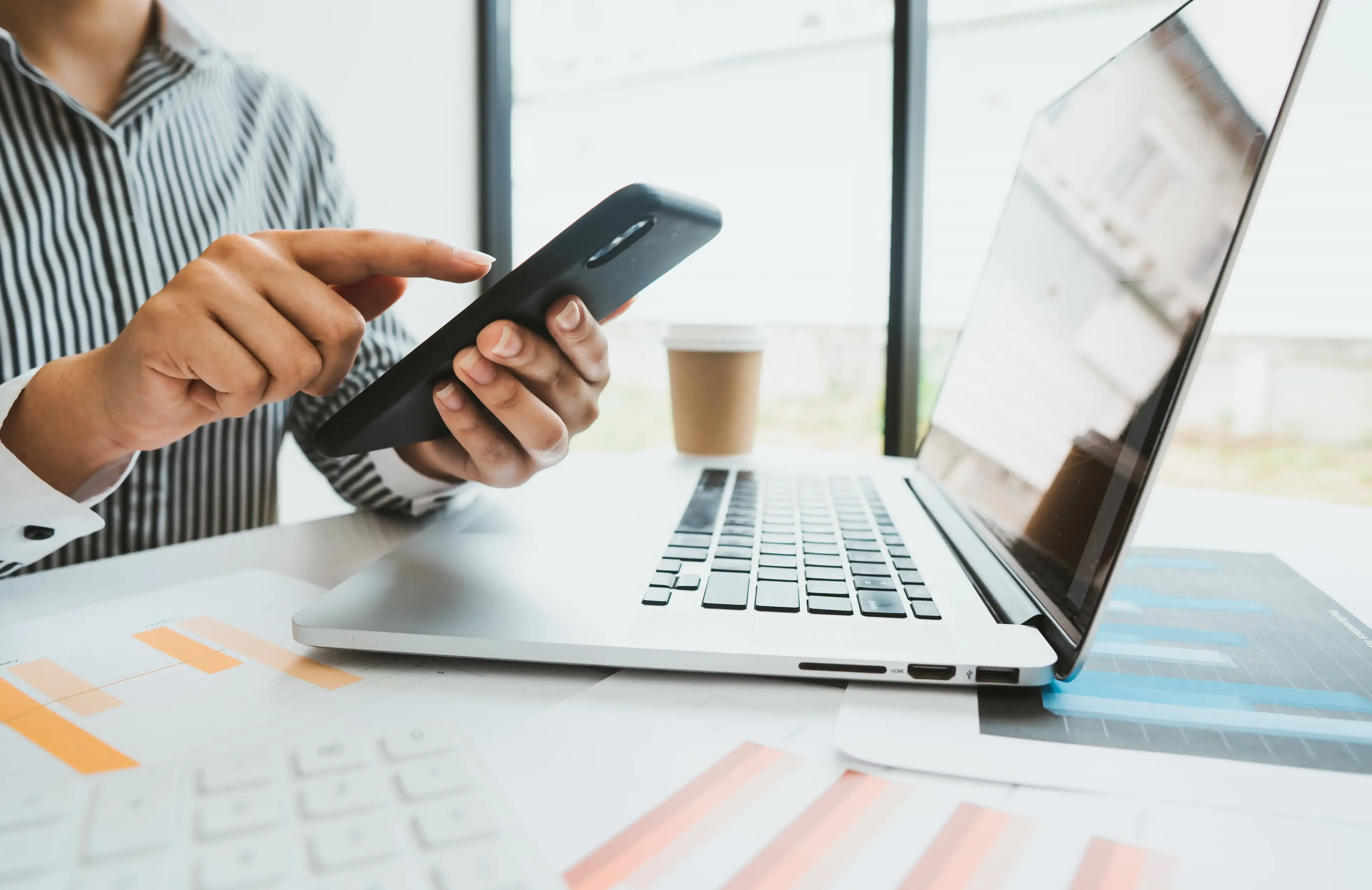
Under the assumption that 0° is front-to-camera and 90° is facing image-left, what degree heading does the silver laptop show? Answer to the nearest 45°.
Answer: approximately 90°

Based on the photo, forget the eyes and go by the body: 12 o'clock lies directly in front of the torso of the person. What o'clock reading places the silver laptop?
The silver laptop is roughly at 12 o'clock from the person.

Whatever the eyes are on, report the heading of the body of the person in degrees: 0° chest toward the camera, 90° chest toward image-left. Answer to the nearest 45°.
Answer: approximately 315°

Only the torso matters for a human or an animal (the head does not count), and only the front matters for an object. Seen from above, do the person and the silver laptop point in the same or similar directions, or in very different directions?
very different directions

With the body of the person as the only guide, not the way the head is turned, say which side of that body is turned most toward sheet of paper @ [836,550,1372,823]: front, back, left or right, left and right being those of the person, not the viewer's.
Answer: front

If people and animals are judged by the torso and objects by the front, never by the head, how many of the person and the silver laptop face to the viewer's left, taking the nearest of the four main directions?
1

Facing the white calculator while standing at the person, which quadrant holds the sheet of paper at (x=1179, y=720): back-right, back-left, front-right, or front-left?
front-left
